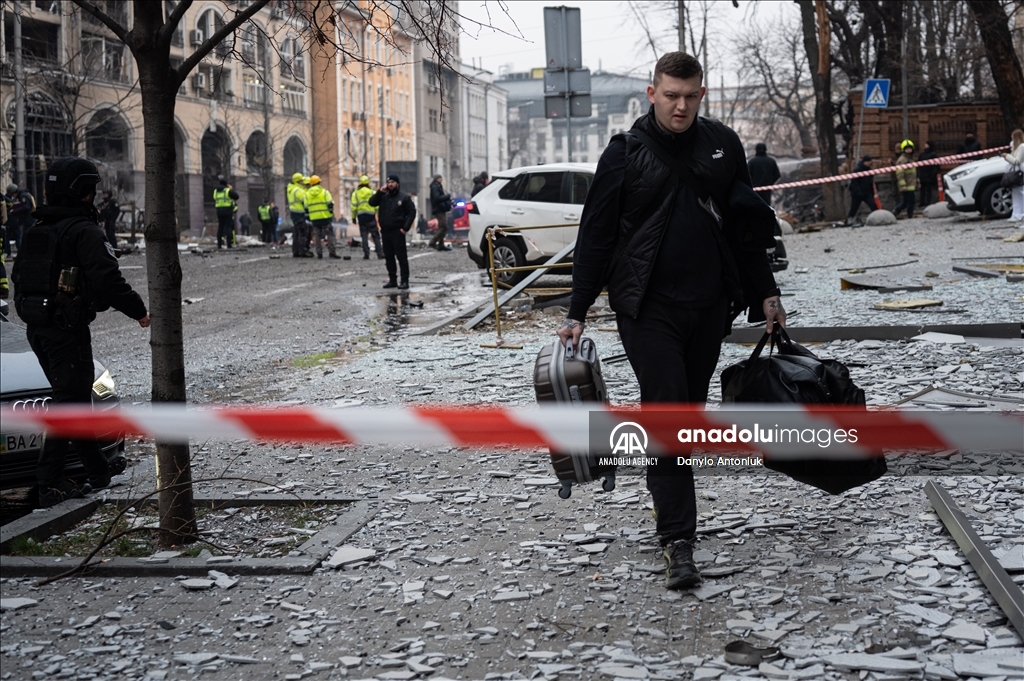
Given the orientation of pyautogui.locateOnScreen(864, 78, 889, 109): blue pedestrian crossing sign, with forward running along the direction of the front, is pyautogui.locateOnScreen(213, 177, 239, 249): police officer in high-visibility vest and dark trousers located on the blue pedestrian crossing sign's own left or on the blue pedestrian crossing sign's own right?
on the blue pedestrian crossing sign's own right

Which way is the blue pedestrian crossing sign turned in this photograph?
toward the camera

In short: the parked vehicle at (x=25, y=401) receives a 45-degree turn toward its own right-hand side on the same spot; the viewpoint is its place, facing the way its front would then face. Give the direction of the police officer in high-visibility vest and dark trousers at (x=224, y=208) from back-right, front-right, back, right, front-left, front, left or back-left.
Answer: back

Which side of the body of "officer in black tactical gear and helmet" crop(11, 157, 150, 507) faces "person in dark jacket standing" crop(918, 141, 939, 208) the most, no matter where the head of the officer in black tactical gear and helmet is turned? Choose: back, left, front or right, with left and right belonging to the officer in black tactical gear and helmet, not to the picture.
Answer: front

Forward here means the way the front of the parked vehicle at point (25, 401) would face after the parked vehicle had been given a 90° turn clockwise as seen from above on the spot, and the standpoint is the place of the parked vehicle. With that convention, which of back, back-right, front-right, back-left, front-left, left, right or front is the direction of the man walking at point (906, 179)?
back

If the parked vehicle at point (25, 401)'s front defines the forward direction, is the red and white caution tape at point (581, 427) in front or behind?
in front

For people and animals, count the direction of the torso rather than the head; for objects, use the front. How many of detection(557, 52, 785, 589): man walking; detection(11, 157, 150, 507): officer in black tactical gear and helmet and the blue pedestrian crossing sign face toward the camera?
2

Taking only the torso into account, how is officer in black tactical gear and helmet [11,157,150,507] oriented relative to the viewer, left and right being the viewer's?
facing away from the viewer and to the right of the viewer

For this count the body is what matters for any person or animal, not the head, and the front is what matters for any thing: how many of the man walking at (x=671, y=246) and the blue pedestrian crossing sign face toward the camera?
2

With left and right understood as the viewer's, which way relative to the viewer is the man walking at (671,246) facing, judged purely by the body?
facing the viewer

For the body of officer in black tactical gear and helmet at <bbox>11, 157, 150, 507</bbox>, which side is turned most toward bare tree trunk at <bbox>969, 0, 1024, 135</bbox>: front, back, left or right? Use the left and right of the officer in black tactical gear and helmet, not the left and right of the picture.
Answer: front

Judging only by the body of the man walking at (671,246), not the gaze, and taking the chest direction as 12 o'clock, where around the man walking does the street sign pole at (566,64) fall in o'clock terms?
The street sign pole is roughly at 6 o'clock from the man walking.
